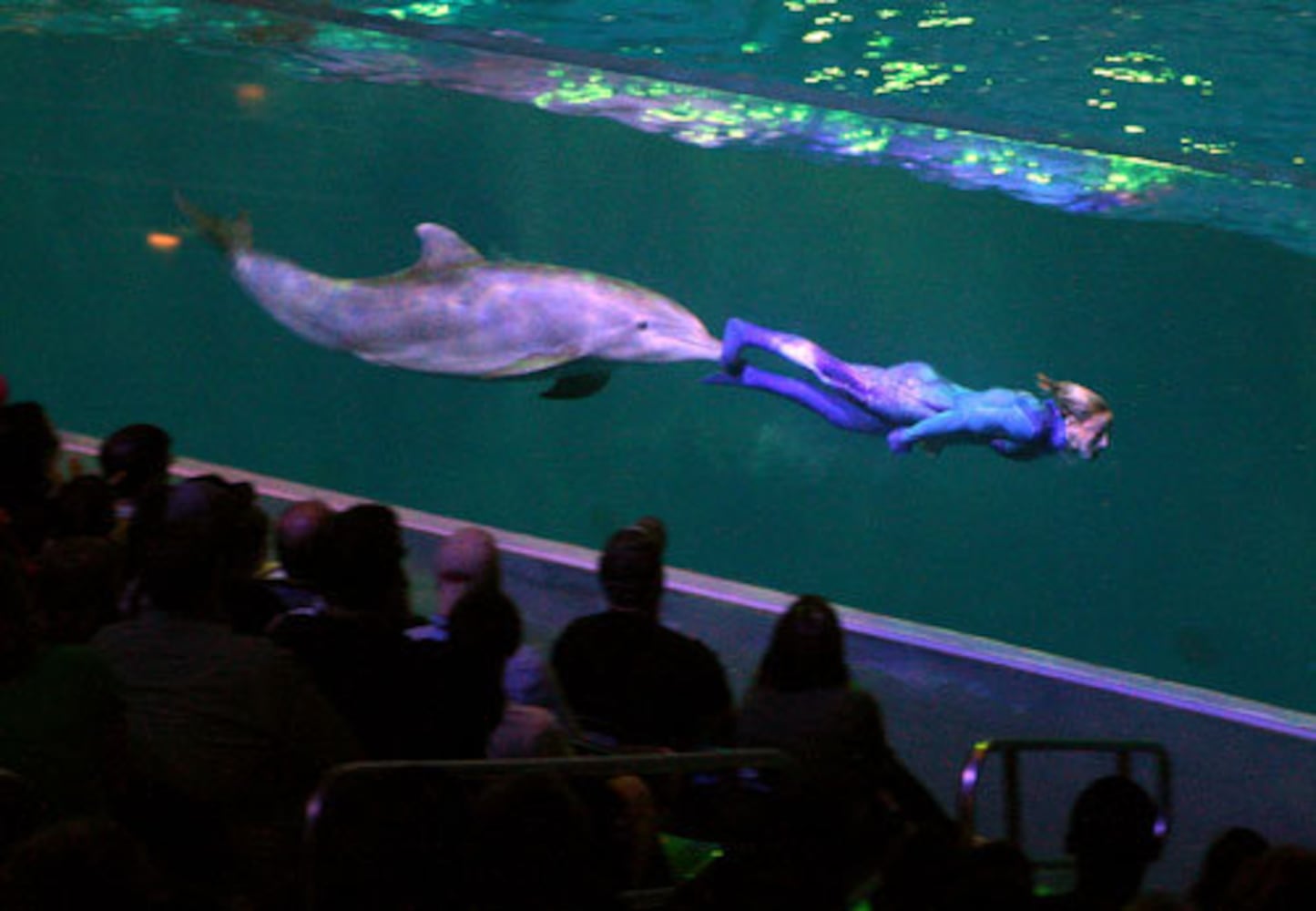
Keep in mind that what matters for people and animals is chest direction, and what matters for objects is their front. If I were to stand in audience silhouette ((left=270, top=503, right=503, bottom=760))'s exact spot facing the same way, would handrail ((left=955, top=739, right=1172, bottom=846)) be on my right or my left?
on my right

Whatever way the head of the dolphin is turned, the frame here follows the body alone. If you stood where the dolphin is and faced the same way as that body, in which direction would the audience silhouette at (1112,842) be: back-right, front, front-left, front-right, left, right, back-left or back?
right

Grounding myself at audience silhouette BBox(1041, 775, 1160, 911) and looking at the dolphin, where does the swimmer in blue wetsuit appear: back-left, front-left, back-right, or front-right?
front-right

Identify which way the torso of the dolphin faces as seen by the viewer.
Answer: to the viewer's right

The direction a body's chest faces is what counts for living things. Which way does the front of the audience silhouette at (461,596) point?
away from the camera

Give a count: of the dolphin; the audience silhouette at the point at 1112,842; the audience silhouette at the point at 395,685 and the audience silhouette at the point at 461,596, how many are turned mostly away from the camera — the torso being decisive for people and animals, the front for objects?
3

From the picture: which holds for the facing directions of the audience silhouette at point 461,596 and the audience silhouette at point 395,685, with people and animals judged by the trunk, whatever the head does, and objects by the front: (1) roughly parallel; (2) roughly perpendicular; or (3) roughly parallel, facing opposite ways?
roughly parallel

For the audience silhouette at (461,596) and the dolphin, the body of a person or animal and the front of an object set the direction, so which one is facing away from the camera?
the audience silhouette

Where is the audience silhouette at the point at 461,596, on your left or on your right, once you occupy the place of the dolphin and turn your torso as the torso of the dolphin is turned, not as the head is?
on your right

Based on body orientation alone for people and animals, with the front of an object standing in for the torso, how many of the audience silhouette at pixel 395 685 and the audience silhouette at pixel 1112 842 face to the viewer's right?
0

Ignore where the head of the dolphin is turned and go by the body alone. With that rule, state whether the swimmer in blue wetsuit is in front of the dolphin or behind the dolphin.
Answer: in front

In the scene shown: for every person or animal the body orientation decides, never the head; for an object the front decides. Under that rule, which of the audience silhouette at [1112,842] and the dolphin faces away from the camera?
the audience silhouette

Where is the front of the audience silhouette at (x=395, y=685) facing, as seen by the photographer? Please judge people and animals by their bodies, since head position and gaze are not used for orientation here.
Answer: facing away from the viewer

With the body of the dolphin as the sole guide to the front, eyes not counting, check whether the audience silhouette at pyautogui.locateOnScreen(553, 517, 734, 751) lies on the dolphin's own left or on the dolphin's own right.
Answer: on the dolphin's own right

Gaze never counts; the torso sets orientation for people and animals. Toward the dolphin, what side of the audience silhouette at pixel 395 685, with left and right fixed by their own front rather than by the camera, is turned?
front

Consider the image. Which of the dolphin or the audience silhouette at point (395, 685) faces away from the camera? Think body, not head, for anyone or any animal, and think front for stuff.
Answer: the audience silhouette

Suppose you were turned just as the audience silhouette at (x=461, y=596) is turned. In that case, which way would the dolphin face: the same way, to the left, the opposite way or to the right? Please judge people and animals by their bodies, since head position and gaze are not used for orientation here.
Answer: to the right

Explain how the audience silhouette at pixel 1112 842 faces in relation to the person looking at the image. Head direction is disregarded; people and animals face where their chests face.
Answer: facing away from the viewer

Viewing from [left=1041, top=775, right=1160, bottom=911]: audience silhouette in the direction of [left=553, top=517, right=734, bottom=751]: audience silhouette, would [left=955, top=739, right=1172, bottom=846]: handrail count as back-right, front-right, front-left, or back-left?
front-right

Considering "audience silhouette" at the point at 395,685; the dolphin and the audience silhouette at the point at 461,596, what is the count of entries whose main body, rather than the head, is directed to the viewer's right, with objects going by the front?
1
